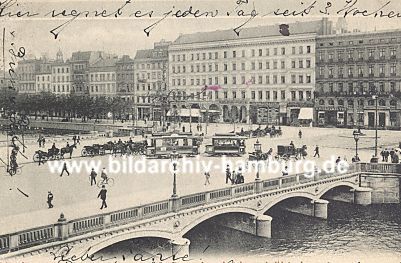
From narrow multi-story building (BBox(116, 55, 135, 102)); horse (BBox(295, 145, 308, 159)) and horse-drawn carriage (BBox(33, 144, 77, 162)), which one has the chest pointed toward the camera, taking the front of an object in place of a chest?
the narrow multi-story building

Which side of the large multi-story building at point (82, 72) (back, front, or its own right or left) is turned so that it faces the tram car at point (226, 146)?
front

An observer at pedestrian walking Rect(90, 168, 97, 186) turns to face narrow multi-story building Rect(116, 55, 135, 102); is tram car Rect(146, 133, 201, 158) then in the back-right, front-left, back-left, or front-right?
front-right

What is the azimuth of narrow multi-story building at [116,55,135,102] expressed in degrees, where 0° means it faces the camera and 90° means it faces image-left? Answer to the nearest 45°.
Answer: approximately 0°

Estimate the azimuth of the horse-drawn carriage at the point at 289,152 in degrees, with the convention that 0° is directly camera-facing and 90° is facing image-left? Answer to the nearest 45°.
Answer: approximately 270°

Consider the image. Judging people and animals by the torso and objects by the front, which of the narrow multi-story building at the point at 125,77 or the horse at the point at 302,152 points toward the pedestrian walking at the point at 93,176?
the narrow multi-story building

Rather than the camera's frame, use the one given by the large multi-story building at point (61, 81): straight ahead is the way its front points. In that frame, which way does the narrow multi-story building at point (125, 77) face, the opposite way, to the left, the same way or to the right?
the same way

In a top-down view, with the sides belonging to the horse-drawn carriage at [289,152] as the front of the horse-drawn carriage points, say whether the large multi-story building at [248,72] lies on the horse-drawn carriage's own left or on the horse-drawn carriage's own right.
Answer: on the horse-drawn carriage's own left

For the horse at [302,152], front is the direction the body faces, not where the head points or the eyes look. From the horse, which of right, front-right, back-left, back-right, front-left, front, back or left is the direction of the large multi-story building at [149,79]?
back-left

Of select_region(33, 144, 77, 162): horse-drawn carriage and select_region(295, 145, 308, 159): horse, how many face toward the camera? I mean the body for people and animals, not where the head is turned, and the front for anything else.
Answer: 0

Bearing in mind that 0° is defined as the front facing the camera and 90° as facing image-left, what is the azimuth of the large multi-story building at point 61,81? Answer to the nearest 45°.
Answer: approximately 0°

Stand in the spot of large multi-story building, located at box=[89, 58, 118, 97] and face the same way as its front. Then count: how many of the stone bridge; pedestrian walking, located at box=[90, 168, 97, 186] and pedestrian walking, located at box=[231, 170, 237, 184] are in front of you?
3
